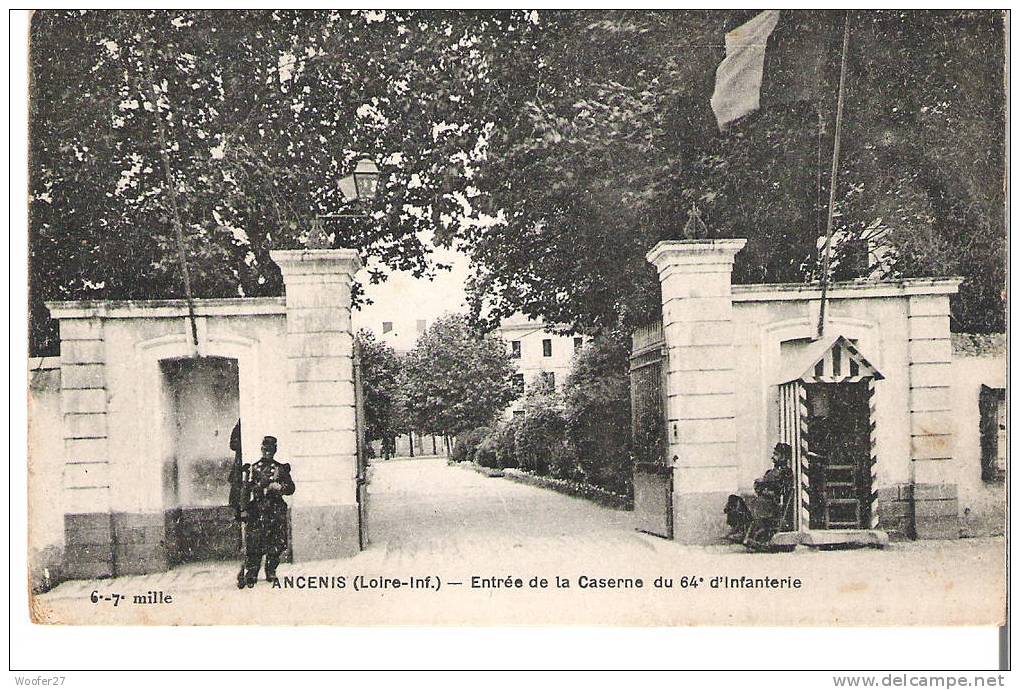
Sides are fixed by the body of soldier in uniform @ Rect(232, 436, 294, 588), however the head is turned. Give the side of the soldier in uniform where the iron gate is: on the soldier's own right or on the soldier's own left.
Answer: on the soldier's own left

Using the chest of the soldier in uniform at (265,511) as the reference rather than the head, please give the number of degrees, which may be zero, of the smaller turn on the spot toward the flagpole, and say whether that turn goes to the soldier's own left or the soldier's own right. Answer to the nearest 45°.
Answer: approximately 90° to the soldier's own left

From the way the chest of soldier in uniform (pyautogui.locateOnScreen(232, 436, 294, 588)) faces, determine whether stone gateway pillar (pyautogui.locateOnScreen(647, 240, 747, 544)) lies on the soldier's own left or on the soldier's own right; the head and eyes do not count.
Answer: on the soldier's own left

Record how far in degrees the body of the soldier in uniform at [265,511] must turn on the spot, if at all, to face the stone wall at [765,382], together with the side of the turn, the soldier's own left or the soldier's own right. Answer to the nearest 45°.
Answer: approximately 90° to the soldier's own left

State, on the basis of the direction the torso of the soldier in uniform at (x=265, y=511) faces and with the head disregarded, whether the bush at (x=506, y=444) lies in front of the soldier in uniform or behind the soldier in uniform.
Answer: behind

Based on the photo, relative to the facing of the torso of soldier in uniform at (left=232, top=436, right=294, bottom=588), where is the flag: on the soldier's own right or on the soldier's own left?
on the soldier's own left

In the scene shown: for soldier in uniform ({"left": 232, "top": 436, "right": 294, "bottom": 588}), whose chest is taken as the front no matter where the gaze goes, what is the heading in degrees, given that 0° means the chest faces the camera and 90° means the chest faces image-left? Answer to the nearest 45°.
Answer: approximately 0°
